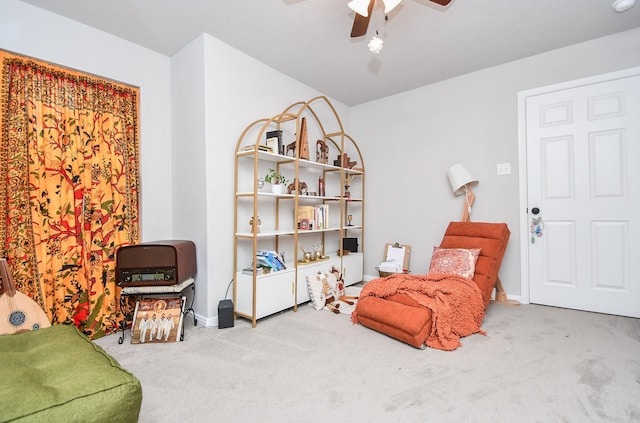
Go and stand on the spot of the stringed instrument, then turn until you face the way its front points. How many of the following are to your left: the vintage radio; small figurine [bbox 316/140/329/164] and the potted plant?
3

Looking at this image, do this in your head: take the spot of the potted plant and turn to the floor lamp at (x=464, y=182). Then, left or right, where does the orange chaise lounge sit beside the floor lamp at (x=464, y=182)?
right

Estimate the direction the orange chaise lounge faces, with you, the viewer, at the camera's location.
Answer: facing the viewer and to the left of the viewer

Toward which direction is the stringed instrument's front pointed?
toward the camera

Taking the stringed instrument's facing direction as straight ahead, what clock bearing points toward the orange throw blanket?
The orange throw blanket is roughly at 10 o'clock from the stringed instrument.

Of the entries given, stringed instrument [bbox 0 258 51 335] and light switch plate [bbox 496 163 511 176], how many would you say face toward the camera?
2

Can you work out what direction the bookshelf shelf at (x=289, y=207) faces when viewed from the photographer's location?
facing the viewer and to the right of the viewer

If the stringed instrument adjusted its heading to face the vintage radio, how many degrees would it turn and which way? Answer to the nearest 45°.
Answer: approximately 90° to its left

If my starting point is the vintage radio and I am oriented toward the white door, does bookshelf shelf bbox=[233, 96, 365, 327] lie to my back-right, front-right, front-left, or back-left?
front-left

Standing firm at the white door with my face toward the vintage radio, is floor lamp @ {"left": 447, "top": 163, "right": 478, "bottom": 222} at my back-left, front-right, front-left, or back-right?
front-right

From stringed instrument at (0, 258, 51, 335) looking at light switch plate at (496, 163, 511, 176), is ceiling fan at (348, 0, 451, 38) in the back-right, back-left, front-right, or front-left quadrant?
front-right

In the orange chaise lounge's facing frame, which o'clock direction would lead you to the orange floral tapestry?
The orange floral tapestry is roughly at 1 o'clock from the orange chaise lounge.

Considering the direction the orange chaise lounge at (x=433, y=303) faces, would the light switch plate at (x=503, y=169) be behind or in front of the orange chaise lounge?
behind

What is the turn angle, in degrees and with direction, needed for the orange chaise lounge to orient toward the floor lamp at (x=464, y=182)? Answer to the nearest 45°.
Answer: approximately 135° to its right

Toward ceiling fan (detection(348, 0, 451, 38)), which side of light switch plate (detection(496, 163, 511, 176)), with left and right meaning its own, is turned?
front

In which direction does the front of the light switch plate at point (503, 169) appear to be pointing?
toward the camera
